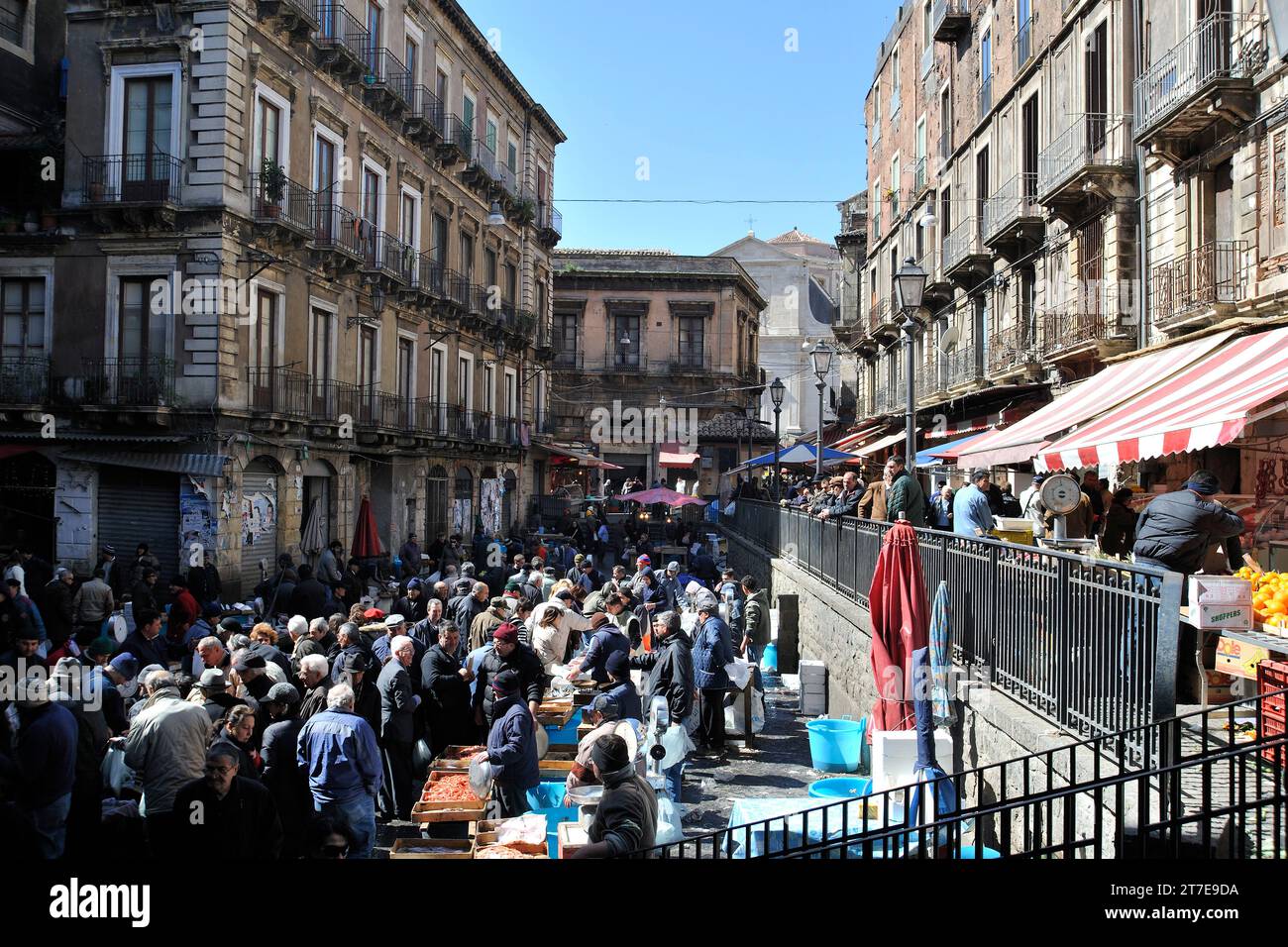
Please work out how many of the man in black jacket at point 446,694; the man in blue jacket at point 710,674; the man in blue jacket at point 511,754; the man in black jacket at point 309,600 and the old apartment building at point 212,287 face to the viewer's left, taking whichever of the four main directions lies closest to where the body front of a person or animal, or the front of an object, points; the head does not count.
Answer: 2

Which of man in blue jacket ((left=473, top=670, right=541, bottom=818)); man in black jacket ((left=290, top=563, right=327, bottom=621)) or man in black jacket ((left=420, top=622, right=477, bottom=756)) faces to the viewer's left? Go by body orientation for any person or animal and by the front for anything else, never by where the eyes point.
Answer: the man in blue jacket

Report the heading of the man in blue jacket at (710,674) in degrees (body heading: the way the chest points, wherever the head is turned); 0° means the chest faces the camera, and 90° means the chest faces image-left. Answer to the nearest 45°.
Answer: approximately 90°

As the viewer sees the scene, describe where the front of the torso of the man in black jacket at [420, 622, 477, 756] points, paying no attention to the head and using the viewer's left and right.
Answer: facing the viewer and to the right of the viewer

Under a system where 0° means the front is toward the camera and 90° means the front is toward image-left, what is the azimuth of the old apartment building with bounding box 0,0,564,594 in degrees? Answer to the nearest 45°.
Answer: approximately 315°

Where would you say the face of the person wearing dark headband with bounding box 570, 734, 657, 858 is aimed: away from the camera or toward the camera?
away from the camera

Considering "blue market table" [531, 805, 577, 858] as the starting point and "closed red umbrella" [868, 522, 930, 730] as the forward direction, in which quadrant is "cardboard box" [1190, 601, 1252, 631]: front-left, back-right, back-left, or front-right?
front-right

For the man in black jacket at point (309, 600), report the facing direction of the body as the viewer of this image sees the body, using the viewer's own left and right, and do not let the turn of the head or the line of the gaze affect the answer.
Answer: facing away from the viewer

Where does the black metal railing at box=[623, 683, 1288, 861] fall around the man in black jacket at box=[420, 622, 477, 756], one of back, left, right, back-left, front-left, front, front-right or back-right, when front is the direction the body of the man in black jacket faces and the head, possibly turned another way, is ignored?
front

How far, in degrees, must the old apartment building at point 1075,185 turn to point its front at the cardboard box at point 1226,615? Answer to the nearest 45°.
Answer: approximately 45° to its left

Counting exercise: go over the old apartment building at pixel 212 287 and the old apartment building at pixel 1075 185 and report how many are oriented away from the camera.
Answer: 0

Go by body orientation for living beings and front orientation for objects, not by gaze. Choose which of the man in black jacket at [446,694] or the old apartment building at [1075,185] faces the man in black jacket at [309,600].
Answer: the old apartment building

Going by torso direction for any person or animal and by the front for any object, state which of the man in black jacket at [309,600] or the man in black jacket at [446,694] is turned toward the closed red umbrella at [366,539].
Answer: the man in black jacket at [309,600]

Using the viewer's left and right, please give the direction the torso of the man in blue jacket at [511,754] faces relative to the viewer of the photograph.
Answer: facing to the left of the viewer
